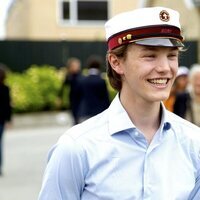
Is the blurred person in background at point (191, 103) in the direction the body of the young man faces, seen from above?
no

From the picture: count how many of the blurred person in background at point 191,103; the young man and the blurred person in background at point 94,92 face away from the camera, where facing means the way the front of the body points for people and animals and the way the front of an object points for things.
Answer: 1

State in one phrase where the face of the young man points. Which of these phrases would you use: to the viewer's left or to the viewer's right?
to the viewer's right

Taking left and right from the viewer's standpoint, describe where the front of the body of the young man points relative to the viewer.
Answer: facing the viewer and to the right of the viewer

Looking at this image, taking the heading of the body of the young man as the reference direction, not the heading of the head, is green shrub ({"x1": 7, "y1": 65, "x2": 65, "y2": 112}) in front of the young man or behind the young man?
behind

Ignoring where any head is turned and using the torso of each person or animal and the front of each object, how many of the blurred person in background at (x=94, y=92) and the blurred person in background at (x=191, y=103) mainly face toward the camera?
1

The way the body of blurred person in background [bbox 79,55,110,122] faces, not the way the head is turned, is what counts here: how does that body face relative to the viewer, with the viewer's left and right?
facing away from the viewer

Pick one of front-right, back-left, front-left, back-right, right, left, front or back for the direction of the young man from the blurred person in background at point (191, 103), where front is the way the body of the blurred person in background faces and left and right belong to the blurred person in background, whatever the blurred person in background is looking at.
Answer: front

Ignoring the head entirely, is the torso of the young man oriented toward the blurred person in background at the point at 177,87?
no

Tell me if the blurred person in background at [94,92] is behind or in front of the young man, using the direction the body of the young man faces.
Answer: behind

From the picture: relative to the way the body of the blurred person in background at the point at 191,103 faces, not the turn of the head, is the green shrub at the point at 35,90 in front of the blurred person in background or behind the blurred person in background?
behind

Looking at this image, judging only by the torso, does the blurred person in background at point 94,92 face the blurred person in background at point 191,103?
no

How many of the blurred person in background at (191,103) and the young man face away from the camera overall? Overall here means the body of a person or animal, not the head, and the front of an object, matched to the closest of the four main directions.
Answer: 0
